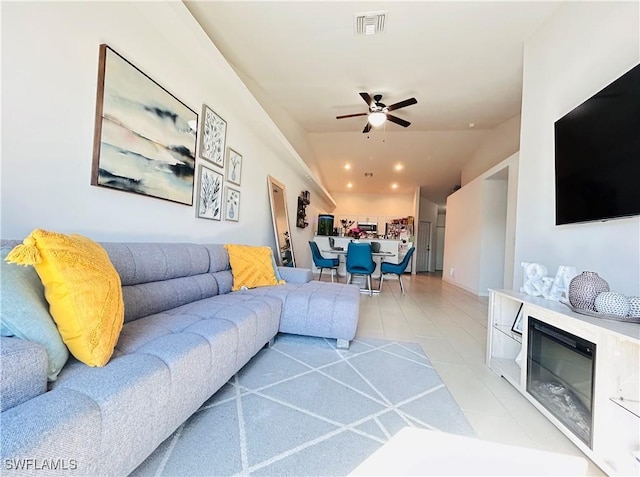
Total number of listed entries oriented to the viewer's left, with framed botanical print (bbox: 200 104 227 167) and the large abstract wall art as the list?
0

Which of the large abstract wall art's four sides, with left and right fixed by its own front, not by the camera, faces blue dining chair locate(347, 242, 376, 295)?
left

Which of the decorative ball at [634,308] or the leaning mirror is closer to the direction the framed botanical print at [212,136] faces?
the decorative ball

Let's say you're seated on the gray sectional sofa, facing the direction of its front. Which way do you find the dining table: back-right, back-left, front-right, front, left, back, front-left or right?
left

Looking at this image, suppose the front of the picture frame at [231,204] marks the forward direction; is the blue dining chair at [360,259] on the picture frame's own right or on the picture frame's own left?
on the picture frame's own left

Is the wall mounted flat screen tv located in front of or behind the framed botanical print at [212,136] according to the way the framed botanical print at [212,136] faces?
in front

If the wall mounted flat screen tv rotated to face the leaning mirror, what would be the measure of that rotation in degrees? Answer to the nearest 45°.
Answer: approximately 45° to its right

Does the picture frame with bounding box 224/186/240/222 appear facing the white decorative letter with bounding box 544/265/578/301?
yes

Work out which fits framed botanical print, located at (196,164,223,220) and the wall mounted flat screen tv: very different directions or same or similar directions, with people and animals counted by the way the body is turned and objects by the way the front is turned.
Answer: very different directions

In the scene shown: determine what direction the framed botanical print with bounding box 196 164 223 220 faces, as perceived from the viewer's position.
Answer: facing the viewer and to the right of the viewer

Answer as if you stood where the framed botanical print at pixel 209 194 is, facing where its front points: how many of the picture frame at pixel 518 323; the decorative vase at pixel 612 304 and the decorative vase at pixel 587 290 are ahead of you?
3
